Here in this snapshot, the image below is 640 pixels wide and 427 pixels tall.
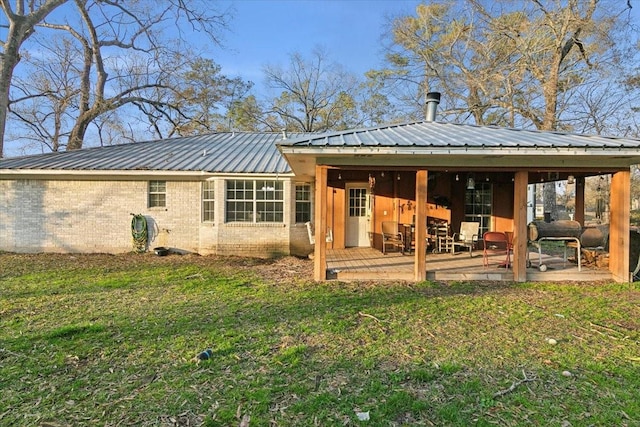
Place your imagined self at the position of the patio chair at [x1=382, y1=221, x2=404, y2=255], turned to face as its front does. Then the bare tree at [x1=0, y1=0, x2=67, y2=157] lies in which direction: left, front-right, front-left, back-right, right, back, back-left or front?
back-right

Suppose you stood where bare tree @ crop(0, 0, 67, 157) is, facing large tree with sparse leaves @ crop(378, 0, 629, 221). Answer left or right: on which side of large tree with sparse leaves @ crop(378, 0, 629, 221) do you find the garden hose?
right

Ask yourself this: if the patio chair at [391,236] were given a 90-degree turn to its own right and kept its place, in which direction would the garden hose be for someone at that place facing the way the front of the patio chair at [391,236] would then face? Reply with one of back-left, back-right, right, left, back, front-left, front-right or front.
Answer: front-right

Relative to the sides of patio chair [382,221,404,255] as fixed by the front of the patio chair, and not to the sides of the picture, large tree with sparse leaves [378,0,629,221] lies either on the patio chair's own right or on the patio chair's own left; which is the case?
on the patio chair's own left
